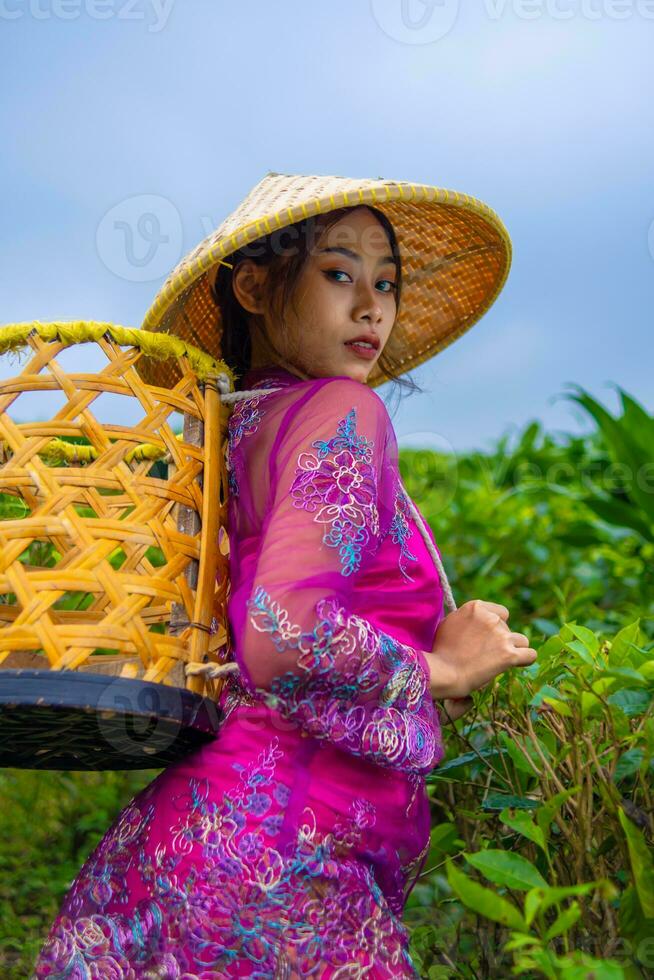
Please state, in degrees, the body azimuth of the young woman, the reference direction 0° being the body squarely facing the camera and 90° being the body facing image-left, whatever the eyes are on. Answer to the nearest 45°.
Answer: approximately 270°
